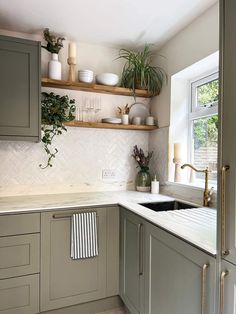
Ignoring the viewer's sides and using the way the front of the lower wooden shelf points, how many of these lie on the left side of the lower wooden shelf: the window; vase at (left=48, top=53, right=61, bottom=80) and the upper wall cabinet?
1

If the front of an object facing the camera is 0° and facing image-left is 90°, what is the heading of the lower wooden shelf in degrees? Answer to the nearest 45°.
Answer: approximately 0°

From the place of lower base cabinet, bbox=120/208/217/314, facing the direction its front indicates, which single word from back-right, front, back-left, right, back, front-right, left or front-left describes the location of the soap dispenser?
back-right

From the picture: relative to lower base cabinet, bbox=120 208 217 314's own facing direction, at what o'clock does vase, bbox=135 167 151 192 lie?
The vase is roughly at 4 o'clock from the lower base cabinet.

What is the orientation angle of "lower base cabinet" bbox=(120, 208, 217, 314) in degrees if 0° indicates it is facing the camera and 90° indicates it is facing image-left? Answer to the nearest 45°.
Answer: approximately 45°

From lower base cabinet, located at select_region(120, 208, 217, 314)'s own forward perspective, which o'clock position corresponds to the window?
The window is roughly at 5 o'clock from the lower base cabinet.

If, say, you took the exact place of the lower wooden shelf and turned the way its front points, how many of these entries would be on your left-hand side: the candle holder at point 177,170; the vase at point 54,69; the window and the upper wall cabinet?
2

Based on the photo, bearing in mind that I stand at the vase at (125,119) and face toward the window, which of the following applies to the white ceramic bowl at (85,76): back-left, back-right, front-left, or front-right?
back-right
